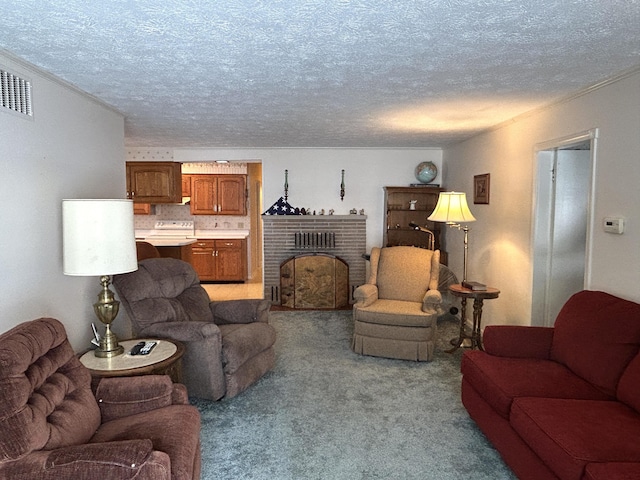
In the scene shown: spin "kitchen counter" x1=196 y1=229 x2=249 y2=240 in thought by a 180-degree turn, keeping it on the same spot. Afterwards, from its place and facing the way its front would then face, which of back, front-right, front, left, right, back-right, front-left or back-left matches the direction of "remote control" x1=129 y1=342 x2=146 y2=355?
back

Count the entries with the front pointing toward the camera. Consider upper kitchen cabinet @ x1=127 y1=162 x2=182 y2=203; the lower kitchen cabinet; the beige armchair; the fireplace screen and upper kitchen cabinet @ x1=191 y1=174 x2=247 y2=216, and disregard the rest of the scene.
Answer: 5

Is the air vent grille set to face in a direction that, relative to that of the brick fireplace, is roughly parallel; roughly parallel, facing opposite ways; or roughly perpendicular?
roughly perpendicular

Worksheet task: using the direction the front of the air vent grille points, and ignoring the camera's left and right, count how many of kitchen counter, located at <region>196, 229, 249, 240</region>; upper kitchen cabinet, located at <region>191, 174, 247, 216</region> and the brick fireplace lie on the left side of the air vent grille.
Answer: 3

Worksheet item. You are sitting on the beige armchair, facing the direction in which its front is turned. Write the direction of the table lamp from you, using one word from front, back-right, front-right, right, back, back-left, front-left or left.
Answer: front-right

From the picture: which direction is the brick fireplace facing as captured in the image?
toward the camera

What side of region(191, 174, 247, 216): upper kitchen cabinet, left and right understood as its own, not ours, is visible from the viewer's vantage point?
front

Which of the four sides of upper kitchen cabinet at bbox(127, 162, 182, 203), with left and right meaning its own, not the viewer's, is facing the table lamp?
front

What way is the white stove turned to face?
toward the camera

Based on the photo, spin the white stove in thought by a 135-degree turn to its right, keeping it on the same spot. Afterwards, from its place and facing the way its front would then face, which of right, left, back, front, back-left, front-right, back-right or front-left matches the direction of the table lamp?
back-left

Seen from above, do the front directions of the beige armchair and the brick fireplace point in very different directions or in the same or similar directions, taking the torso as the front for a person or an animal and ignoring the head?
same or similar directions

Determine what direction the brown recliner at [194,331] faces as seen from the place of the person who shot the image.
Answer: facing the viewer and to the right of the viewer

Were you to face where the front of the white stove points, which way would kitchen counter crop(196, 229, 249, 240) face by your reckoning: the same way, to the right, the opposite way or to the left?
the same way

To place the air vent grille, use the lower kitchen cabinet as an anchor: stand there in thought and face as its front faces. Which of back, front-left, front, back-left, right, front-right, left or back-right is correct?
front

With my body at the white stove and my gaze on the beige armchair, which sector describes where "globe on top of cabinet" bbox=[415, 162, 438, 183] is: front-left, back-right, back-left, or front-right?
front-left

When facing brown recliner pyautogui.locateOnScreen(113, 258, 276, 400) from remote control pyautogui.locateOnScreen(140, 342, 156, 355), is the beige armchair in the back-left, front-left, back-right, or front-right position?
front-right
